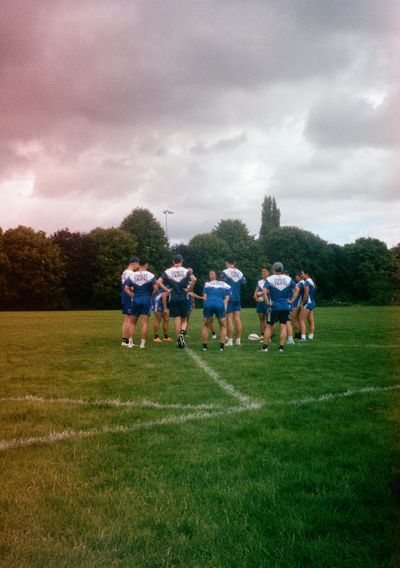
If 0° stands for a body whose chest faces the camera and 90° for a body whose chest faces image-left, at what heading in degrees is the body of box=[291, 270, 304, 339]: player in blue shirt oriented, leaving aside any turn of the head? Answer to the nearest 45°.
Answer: approximately 90°

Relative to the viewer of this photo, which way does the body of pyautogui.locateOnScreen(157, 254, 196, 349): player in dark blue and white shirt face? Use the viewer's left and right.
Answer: facing away from the viewer

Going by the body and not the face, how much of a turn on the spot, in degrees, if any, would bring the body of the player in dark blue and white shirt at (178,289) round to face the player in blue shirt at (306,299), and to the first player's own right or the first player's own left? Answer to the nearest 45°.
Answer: approximately 45° to the first player's own right

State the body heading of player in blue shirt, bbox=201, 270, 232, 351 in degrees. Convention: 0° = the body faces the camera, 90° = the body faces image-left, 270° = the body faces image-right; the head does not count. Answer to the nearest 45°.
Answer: approximately 180°

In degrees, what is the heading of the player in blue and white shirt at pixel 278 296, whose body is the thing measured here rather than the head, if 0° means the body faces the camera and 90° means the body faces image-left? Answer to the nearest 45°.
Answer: approximately 180°

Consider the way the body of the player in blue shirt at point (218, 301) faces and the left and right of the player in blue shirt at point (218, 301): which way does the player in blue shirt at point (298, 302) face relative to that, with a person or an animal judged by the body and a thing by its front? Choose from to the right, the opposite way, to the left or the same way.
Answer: to the left

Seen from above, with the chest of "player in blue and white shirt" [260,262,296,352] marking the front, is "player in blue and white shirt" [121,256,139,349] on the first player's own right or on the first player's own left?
on the first player's own left

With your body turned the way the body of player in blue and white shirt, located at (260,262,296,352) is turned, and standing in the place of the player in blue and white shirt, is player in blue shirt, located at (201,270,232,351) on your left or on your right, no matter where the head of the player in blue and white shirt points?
on your left
